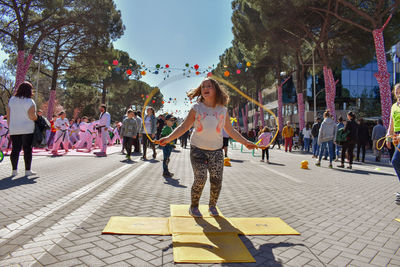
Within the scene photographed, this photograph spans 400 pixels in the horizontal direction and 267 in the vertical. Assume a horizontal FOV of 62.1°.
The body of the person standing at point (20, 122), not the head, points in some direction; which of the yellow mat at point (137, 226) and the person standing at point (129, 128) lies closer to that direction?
the person standing

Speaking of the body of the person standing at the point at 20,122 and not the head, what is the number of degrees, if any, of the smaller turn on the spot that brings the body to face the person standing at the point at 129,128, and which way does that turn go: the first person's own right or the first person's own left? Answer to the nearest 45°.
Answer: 0° — they already face them

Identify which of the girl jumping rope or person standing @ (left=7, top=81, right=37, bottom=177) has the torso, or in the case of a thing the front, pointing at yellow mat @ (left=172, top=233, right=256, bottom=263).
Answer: the girl jumping rope

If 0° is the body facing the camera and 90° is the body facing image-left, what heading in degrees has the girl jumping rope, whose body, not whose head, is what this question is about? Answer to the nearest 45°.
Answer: approximately 0°

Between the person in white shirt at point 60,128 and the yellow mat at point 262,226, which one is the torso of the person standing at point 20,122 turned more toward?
the person in white shirt

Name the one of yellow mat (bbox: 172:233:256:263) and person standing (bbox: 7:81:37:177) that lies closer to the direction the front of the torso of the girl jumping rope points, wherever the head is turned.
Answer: the yellow mat

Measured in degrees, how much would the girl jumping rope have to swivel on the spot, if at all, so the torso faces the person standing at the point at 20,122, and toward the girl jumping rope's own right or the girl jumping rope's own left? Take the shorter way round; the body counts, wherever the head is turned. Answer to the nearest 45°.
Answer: approximately 135° to the girl jumping rope's own right

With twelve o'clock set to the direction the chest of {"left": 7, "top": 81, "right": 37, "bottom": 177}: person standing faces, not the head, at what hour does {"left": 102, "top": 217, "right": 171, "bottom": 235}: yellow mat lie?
The yellow mat is roughly at 4 o'clock from the person standing.

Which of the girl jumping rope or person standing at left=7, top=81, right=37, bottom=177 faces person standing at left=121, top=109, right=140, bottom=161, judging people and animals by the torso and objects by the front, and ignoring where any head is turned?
person standing at left=7, top=81, right=37, bottom=177

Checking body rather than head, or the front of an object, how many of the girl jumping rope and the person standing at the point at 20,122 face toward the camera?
1

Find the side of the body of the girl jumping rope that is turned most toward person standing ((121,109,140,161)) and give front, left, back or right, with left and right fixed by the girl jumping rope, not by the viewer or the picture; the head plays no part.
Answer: back

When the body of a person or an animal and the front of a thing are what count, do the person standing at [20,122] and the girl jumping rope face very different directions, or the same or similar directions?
very different directions
